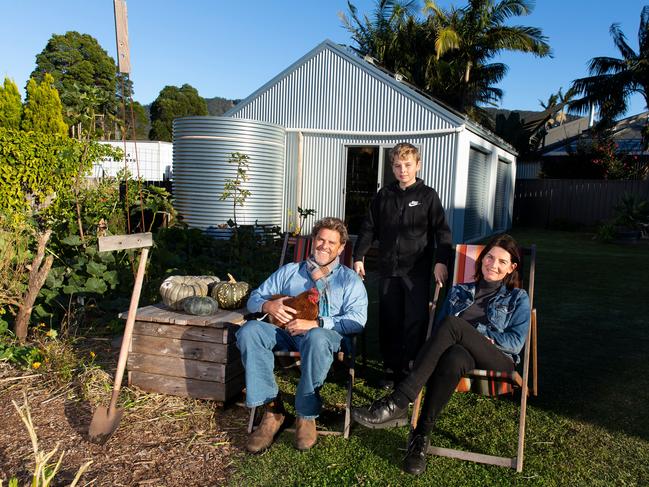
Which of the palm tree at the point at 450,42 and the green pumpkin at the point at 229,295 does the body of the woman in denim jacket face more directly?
the green pumpkin

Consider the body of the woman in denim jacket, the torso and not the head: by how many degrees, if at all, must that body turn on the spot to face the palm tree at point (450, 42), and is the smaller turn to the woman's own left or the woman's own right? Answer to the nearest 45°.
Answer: approximately 135° to the woman's own right

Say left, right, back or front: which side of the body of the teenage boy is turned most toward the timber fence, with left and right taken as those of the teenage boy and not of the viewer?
back

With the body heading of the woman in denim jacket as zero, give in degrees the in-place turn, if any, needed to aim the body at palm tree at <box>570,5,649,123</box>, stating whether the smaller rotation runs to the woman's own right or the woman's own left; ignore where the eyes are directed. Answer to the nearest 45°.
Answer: approximately 135° to the woman's own right

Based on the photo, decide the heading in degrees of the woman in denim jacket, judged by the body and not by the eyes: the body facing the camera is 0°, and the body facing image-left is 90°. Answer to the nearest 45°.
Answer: approximately 45°

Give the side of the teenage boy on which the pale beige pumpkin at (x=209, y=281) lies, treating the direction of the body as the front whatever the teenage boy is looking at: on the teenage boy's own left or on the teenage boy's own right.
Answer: on the teenage boy's own right

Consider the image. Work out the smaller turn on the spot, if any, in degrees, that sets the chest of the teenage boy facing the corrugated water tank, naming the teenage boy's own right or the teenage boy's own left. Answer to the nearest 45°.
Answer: approximately 135° to the teenage boy's own right

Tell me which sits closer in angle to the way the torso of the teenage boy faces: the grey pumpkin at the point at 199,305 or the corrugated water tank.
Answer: the grey pumpkin

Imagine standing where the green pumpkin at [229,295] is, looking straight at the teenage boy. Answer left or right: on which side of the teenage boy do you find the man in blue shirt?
right

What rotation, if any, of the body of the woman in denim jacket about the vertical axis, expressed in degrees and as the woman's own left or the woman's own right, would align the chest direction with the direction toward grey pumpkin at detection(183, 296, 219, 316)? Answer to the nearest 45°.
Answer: approximately 45° to the woman's own right

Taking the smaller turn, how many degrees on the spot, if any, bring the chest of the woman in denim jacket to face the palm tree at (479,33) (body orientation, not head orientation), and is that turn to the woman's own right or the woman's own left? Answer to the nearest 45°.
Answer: approximately 135° to the woman's own right
